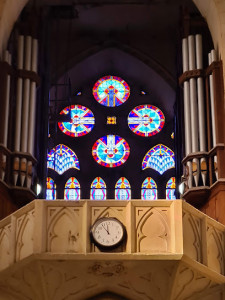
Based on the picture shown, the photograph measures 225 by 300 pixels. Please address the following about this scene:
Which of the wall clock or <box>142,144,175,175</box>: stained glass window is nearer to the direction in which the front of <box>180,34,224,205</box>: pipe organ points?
the wall clock

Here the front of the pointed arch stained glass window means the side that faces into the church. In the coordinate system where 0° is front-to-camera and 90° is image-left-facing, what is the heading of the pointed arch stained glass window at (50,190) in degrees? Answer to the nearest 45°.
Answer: approximately 0°

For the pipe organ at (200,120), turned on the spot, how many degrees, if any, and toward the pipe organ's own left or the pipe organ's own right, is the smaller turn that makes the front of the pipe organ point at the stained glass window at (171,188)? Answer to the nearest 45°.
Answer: approximately 135° to the pipe organ's own right

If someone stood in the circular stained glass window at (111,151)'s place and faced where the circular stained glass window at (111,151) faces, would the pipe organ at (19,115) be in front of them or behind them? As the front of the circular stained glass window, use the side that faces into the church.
in front

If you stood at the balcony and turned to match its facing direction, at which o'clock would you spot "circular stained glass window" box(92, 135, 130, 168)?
The circular stained glass window is roughly at 6 o'clock from the balcony.

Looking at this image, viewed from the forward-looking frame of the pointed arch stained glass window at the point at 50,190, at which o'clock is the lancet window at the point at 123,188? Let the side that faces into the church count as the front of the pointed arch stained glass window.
The lancet window is roughly at 9 o'clock from the pointed arch stained glass window.

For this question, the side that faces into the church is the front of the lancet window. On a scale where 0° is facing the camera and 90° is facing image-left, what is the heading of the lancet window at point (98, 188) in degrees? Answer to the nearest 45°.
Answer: approximately 0°

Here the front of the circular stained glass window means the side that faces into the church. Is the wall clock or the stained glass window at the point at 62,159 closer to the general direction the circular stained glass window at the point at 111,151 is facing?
the wall clock
